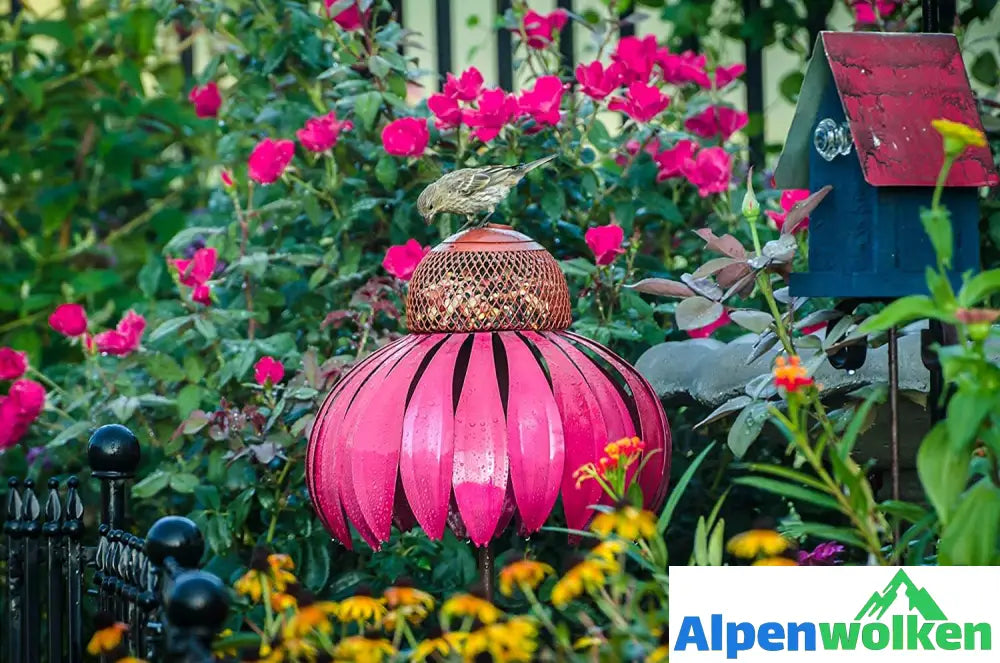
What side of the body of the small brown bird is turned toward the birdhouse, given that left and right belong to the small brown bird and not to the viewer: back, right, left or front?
back

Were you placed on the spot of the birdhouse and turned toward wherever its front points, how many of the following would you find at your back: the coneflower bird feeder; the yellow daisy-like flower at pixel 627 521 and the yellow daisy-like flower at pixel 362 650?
0

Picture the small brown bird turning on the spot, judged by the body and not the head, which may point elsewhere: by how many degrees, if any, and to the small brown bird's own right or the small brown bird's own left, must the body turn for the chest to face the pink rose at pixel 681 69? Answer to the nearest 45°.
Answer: approximately 135° to the small brown bird's own right

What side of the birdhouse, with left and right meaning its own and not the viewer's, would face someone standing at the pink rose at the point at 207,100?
right

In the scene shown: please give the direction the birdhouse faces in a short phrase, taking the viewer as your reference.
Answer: facing the viewer and to the left of the viewer

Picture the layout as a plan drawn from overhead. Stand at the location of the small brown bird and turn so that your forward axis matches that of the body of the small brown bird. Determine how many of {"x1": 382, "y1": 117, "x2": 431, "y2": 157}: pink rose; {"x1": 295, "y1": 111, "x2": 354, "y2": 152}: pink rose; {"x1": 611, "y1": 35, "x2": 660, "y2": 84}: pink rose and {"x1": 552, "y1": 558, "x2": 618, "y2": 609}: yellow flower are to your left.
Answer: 1

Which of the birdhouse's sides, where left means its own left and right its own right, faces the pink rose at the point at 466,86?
right

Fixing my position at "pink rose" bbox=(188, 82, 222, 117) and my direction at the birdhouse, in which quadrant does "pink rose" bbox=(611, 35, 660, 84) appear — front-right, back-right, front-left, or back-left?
front-left

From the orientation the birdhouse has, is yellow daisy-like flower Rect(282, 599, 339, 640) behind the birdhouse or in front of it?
in front

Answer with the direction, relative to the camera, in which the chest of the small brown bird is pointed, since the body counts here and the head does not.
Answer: to the viewer's left

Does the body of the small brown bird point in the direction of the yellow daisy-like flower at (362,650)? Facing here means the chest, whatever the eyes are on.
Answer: no

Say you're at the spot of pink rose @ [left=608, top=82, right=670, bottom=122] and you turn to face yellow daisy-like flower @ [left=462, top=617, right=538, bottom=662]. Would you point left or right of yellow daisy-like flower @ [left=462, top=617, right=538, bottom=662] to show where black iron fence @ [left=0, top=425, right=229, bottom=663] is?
right

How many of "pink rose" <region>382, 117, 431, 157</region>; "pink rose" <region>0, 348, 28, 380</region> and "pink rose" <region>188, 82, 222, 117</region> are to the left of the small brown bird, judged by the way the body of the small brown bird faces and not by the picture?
0

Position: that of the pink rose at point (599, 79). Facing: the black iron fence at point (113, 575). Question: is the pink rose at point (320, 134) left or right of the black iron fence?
right

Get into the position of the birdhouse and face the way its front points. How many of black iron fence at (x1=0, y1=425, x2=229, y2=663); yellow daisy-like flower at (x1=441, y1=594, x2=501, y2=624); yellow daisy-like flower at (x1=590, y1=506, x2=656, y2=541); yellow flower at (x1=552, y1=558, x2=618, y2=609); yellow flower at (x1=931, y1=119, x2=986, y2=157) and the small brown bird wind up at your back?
0

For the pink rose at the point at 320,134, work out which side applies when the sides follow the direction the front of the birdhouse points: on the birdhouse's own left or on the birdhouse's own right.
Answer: on the birdhouse's own right

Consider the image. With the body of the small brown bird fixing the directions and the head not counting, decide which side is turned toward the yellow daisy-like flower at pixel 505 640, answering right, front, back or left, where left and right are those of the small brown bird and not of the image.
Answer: left

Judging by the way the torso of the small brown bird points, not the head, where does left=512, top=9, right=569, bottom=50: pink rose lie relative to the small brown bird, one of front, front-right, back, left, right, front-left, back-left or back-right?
right

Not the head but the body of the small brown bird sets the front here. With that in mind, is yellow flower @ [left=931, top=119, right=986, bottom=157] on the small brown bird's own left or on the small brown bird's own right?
on the small brown bird's own left

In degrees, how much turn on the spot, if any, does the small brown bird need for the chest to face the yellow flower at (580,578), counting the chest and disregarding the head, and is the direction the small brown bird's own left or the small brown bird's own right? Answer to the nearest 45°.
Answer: approximately 90° to the small brown bird's own left
